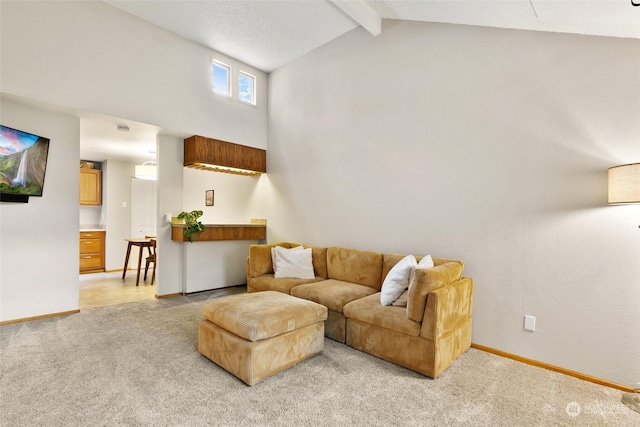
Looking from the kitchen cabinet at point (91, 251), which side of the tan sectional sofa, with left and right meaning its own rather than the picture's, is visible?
right

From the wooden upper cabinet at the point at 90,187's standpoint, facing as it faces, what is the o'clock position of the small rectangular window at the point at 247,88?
The small rectangular window is roughly at 11 o'clock from the wooden upper cabinet.

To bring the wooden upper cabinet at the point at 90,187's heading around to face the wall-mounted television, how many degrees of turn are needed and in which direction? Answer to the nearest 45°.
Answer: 0° — it already faces it

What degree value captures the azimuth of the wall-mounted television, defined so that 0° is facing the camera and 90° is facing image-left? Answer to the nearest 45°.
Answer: approximately 315°

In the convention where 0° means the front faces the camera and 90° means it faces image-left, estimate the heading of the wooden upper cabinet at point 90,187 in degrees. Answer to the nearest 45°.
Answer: approximately 0°

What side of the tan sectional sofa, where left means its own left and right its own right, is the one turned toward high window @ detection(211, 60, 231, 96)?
right

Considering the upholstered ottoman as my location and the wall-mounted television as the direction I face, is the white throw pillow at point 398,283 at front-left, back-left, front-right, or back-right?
back-right

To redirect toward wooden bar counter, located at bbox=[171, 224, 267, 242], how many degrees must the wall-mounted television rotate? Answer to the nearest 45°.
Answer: approximately 45° to its left

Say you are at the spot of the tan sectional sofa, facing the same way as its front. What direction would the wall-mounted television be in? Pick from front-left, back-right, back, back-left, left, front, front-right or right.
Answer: front-right

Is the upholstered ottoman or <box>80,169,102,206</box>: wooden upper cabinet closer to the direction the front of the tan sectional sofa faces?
the upholstered ottoman

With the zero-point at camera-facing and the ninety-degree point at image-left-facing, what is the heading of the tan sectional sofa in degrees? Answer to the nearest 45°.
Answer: approximately 45°
